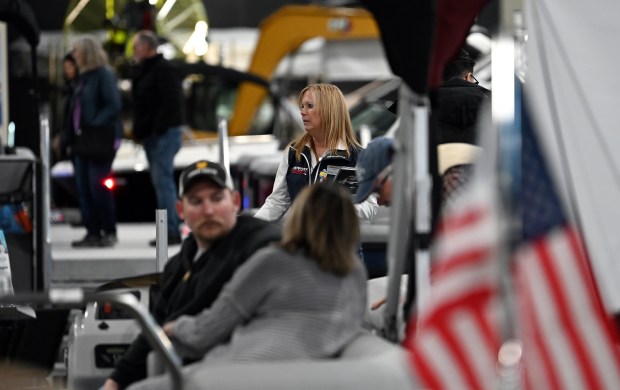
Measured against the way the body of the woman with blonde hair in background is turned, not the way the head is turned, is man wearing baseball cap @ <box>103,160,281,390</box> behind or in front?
in front

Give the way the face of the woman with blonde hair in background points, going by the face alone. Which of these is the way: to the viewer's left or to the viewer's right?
to the viewer's left

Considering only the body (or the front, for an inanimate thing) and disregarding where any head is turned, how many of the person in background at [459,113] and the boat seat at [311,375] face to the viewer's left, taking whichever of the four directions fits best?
1

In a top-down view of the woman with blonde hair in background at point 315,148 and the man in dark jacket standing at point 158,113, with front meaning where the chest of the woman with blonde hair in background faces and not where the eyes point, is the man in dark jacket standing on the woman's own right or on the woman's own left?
on the woman's own right
